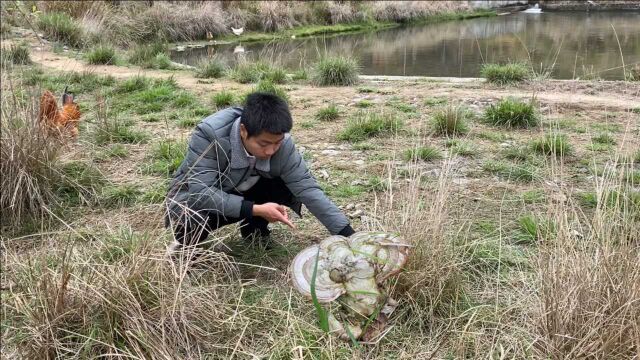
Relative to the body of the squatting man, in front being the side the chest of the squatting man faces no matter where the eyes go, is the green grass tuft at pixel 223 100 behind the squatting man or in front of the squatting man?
behind

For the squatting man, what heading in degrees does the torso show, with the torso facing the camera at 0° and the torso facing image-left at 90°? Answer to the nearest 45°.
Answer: approximately 315°

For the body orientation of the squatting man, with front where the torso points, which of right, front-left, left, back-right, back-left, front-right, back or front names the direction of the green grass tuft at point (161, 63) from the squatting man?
back-left

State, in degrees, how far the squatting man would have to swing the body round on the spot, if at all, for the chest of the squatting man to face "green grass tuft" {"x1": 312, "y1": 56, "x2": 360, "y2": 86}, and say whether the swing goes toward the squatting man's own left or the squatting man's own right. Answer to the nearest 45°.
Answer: approximately 135° to the squatting man's own left

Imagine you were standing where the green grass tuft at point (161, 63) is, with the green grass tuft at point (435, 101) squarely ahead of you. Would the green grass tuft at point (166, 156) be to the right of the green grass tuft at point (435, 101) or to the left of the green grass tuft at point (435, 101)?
right

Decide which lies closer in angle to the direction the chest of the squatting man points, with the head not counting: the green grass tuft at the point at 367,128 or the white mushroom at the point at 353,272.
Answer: the white mushroom

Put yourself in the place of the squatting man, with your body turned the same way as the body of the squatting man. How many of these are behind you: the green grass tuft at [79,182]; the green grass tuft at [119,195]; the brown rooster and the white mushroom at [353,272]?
3

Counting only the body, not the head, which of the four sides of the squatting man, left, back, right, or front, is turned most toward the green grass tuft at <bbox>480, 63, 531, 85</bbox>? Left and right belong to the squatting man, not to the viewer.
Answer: left

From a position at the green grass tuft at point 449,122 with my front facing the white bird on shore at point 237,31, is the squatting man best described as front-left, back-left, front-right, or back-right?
back-left

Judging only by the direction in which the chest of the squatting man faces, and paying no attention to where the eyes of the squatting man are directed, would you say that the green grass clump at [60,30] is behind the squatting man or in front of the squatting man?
behind
